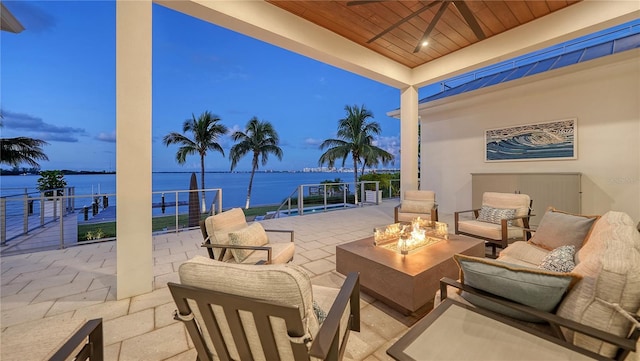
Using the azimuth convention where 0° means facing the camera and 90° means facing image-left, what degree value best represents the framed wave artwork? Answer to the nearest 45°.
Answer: approximately 45°

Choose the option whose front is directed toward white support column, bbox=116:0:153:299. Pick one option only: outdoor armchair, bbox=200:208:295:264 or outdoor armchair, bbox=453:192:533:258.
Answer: outdoor armchair, bbox=453:192:533:258

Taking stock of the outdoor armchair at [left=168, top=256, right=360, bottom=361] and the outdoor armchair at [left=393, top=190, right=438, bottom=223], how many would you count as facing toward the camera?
1

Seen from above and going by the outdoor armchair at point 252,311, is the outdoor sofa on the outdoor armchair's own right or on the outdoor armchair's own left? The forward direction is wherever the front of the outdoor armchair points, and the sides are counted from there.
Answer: on the outdoor armchair's own right

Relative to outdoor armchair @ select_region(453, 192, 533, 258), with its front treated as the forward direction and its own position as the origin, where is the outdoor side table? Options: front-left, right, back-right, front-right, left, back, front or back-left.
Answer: front-left

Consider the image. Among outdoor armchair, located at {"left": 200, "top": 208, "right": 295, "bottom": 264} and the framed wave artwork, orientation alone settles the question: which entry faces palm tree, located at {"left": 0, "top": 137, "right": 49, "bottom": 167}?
the framed wave artwork

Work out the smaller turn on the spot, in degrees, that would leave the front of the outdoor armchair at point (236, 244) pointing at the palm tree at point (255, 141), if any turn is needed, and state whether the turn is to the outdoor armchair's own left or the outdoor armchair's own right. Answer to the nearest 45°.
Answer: approximately 135° to the outdoor armchair's own left

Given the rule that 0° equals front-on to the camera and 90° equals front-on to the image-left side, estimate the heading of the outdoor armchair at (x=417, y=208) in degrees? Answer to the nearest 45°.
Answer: approximately 0°

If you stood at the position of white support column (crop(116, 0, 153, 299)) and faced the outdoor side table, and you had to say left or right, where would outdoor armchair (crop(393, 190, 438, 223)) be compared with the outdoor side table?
left

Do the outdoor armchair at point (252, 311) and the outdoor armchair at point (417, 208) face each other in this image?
yes

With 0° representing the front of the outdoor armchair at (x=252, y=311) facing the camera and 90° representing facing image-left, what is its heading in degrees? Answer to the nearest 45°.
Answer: approximately 225°

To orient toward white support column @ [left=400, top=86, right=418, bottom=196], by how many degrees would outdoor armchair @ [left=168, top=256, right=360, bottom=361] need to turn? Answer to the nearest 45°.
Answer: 0° — it already faces it
